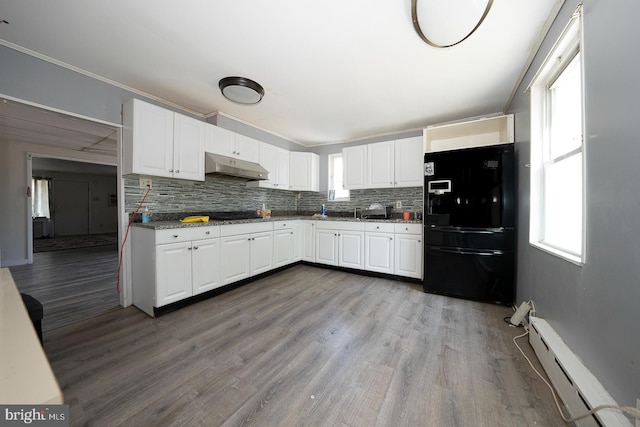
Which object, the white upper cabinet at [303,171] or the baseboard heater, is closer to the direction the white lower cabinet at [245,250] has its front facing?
the baseboard heater

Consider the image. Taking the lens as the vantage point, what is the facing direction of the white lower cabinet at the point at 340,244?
facing the viewer and to the left of the viewer

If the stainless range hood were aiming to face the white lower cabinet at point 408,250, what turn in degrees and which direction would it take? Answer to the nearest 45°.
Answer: approximately 45° to its left

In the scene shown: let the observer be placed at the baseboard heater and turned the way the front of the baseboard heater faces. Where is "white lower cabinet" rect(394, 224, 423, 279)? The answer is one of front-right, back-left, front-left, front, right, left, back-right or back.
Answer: right

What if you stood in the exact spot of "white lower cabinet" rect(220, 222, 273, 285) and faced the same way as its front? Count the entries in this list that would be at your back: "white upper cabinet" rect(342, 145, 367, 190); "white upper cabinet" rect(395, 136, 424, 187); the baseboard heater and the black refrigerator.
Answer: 0

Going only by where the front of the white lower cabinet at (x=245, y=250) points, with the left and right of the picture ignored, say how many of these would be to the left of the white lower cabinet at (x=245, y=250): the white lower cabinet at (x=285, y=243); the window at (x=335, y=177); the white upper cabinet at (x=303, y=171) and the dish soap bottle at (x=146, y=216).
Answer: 3

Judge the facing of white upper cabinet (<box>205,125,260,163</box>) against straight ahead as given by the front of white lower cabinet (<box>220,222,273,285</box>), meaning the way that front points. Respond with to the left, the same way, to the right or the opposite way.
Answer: the same way

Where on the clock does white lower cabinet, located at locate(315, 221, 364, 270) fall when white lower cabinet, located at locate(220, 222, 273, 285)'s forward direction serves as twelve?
white lower cabinet, located at locate(315, 221, 364, 270) is roughly at 10 o'clock from white lower cabinet, located at locate(220, 222, 273, 285).

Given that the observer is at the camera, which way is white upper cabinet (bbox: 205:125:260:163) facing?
facing the viewer and to the right of the viewer

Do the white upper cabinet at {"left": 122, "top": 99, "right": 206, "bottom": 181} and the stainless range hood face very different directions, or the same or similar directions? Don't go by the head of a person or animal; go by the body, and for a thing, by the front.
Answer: same or similar directions

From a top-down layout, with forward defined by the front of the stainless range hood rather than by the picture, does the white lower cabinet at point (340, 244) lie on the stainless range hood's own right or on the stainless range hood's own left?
on the stainless range hood's own left

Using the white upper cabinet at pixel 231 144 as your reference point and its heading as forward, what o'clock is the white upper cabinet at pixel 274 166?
the white upper cabinet at pixel 274 166 is roughly at 9 o'clock from the white upper cabinet at pixel 231 144.

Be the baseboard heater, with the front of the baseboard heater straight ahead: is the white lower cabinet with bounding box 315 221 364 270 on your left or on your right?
on your right

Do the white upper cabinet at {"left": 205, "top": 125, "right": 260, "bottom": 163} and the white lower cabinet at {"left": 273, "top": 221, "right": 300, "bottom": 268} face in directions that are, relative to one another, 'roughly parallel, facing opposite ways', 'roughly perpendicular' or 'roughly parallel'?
roughly parallel

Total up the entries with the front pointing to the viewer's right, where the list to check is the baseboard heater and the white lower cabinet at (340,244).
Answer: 0

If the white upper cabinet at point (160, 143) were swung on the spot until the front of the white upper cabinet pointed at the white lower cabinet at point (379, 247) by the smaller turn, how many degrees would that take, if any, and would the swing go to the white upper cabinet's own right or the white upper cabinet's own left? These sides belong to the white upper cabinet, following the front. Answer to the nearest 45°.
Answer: approximately 45° to the white upper cabinet's own left

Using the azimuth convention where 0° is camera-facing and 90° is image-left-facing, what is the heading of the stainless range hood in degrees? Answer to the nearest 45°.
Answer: approximately 315°
